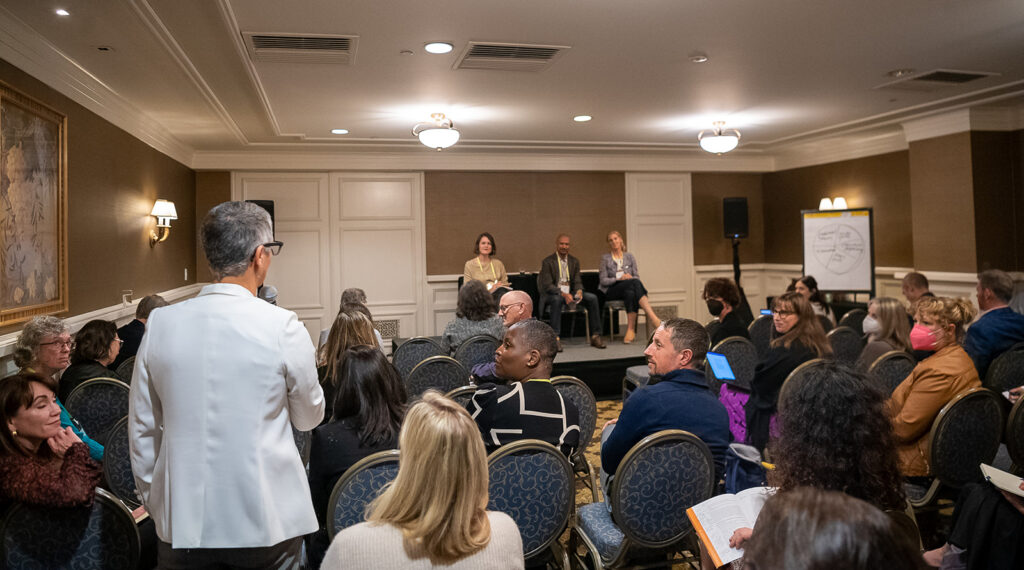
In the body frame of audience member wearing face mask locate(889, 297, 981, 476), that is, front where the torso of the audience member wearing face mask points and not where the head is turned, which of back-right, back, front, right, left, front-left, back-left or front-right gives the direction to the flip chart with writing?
right

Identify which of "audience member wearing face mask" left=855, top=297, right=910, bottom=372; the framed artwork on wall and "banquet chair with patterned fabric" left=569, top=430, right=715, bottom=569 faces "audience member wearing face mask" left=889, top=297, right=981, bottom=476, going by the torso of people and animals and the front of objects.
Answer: the framed artwork on wall

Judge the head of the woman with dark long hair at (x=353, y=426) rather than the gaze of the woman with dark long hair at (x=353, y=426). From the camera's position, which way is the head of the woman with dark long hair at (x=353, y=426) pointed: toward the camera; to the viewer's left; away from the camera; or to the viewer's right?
away from the camera

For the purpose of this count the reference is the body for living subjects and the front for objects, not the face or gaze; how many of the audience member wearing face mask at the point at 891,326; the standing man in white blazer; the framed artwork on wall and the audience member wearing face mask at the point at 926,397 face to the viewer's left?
2

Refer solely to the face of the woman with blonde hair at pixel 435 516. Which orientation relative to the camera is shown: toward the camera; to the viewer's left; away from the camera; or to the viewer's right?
away from the camera

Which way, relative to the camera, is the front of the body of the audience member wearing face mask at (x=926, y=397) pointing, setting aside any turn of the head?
to the viewer's left

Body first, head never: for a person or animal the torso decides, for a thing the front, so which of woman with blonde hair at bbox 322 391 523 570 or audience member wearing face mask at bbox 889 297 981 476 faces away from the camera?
the woman with blonde hair

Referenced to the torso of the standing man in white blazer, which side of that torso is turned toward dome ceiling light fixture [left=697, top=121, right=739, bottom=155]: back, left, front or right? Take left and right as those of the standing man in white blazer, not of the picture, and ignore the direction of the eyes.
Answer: front

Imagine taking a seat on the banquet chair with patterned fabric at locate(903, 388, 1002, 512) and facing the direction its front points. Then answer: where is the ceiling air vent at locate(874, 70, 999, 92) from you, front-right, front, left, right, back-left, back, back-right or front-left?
front-right

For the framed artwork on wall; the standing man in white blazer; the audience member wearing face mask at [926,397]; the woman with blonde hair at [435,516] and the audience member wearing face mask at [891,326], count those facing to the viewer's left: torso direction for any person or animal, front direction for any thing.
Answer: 2

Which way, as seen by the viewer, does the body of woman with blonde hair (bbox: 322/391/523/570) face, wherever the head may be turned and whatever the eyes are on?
away from the camera

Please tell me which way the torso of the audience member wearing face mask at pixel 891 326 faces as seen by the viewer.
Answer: to the viewer's left

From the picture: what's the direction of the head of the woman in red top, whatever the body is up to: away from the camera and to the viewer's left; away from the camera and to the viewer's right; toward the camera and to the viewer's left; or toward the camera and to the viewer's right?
toward the camera and to the viewer's right

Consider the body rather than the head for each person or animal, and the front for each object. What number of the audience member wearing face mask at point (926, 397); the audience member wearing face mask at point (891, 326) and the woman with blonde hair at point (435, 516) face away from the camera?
1

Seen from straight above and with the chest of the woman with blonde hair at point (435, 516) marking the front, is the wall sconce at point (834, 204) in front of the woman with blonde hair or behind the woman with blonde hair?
in front

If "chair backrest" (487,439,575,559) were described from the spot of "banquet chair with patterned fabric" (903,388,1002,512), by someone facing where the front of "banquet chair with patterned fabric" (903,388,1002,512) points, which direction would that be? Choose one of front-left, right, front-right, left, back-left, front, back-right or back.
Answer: left

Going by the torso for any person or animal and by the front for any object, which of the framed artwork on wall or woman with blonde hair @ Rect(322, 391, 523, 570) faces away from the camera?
the woman with blonde hair

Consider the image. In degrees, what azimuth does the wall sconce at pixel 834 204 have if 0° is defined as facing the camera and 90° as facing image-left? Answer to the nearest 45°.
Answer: approximately 45°
